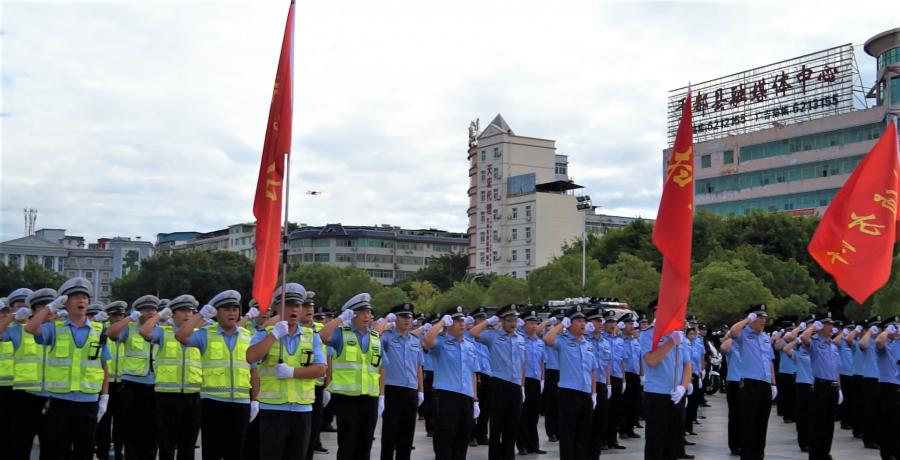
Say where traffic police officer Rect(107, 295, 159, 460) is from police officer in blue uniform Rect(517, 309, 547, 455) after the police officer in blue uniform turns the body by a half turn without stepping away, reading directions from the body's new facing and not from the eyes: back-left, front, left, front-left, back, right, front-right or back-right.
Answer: left

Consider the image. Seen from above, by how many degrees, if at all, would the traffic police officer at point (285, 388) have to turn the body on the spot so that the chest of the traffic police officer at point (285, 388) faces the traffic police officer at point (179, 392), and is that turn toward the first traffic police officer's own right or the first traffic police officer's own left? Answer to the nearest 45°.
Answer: approximately 135° to the first traffic police officer's own right

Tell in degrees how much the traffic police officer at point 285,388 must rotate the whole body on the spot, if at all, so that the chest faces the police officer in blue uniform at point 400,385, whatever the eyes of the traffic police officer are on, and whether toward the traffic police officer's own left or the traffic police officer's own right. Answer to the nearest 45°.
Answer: approximately 135° to the traffic police officer's own left

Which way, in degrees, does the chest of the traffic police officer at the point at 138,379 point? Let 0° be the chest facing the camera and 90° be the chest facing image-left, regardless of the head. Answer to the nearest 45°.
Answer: approximately 315°

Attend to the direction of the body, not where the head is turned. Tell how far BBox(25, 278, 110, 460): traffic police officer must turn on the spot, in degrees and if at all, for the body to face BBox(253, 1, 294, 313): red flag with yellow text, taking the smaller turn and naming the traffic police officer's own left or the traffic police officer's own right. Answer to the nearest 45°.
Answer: approximately 45° to the traffic police officer's own left

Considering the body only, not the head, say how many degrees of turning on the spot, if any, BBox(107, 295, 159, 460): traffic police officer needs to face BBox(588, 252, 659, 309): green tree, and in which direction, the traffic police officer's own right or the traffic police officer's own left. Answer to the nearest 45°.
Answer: approximately 90° to the traffic police officer's own left

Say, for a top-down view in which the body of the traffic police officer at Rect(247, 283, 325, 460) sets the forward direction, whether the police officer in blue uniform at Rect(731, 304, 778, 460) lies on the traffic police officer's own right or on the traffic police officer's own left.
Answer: on the traffic police officer's own left

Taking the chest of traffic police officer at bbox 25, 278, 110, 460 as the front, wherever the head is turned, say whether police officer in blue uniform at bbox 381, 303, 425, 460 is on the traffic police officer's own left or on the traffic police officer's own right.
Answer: on the traffic police officer's own left

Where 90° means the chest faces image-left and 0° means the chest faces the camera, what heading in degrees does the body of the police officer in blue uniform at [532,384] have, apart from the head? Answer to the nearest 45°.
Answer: approximately 315°

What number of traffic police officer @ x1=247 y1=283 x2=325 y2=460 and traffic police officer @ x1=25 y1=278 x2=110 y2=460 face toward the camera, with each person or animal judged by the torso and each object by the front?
2

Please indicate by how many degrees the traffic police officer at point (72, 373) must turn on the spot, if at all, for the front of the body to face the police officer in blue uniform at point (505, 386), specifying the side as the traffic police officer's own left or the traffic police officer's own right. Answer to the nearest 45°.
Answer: approximately 90° to the traffic police officer's own left

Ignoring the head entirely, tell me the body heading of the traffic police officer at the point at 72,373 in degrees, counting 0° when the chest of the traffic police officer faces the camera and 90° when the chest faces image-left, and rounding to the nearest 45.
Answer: approximately 0°
